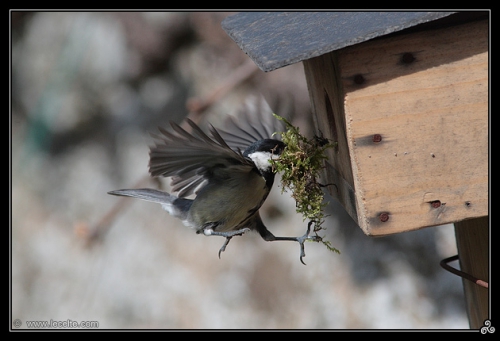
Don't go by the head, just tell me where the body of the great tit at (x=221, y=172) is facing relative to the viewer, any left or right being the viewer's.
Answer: facing to the right of the viewer

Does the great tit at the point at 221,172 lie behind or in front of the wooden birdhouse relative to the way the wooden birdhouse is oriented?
in front

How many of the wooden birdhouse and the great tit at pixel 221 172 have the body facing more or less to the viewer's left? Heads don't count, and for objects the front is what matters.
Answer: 1

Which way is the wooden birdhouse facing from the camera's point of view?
to the viewer's left

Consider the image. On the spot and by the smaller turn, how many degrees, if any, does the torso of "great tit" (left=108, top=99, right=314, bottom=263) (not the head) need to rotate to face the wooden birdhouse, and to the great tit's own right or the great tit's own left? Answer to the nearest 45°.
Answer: approximately 45° to the great tit's own right

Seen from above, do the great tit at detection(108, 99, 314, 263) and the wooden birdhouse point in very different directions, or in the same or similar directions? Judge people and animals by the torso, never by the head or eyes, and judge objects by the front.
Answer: very different directions
